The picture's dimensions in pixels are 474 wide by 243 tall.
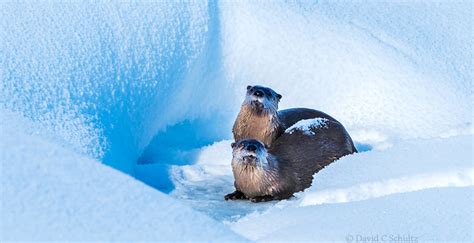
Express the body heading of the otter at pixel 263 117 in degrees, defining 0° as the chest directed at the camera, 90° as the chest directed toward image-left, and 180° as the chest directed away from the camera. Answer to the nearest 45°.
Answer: approximately 45°
